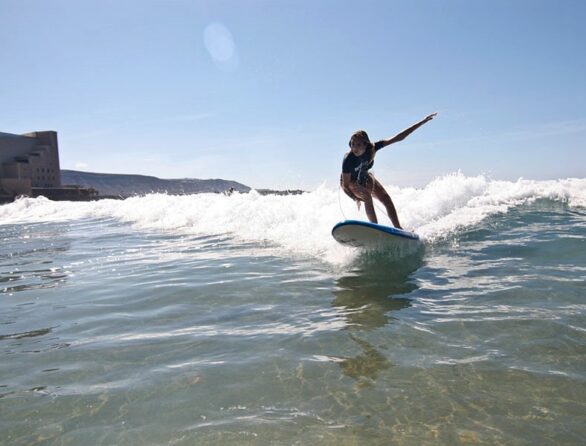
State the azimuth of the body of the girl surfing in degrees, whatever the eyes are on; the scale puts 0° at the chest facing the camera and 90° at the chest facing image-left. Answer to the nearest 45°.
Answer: approximately 0°

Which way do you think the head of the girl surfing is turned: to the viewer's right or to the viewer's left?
to the viewer's left
